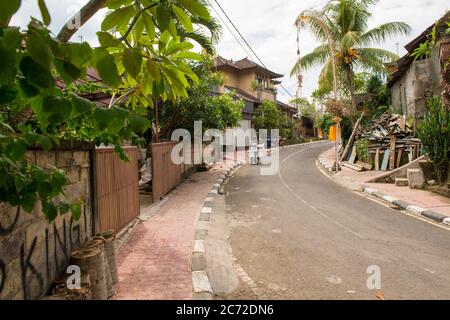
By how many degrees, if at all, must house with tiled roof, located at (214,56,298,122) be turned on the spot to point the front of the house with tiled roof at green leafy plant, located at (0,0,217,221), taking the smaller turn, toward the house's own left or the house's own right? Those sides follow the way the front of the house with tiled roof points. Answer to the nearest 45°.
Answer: approximately 45° to the house's own right

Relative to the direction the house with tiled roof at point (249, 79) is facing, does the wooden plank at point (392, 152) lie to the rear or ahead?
ahead

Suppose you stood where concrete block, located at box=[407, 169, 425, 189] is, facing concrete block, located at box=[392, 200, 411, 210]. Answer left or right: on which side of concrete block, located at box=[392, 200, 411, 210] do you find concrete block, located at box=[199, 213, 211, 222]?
right

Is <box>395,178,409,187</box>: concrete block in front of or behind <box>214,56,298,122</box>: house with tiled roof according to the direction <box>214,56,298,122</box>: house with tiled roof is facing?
in front

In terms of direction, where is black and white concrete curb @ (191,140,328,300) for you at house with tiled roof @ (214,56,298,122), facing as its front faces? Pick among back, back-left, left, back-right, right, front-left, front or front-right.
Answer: front-right

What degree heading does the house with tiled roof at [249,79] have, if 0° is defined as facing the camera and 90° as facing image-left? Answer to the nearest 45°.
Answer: approximately 315°
